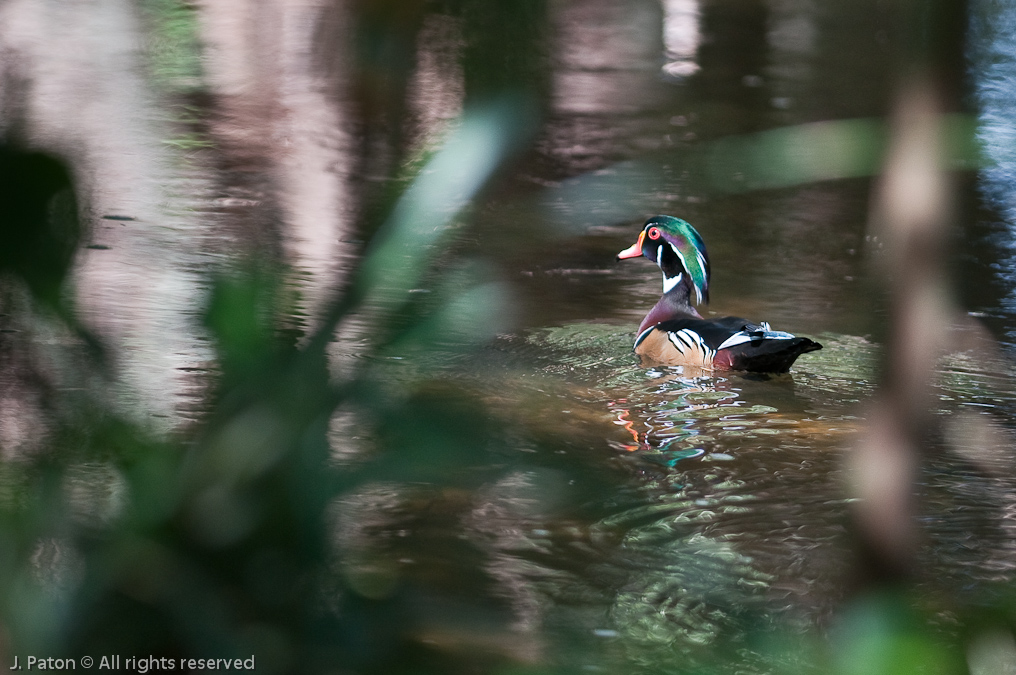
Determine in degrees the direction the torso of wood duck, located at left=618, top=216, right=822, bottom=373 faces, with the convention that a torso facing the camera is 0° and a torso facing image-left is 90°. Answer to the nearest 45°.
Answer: approximately 90°
